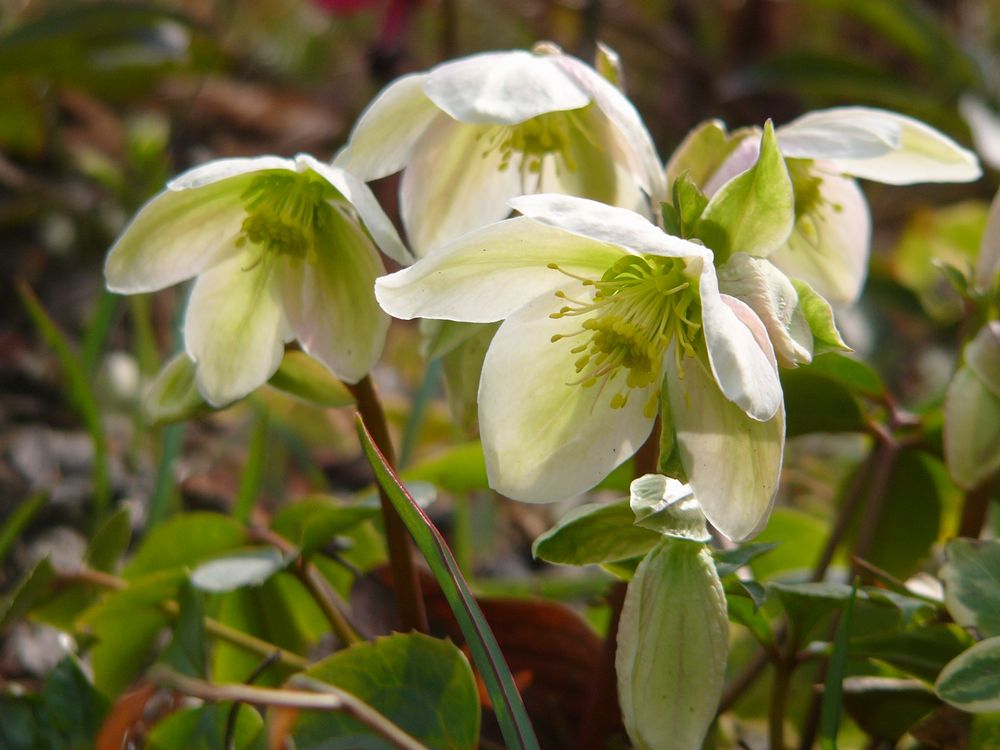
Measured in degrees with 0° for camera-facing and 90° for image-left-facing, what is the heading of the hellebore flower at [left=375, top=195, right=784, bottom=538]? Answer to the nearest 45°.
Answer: approximately 45°
